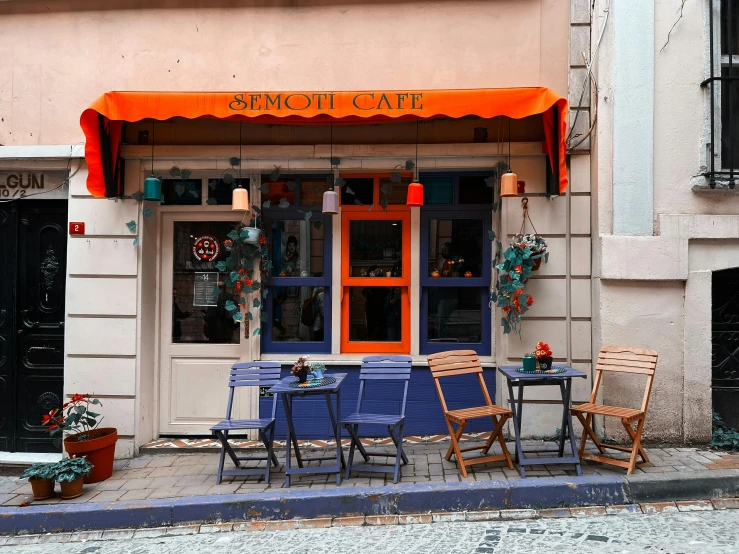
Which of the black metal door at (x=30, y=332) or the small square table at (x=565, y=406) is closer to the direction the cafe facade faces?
the small square table

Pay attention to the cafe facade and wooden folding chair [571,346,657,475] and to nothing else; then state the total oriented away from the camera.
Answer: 0

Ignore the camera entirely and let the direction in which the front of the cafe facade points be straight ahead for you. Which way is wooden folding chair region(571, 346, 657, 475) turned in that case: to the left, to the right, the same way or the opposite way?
to the right

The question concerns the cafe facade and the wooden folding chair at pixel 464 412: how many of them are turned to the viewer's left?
0

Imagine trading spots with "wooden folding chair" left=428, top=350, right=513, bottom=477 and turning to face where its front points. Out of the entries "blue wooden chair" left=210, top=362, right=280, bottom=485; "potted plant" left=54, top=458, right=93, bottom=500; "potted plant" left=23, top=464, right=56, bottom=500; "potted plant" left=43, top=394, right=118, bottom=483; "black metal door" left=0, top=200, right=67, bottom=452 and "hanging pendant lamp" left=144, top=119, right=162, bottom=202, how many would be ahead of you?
0

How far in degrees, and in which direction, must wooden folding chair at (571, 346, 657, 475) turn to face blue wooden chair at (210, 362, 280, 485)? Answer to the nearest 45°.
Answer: approximately 45° to its right

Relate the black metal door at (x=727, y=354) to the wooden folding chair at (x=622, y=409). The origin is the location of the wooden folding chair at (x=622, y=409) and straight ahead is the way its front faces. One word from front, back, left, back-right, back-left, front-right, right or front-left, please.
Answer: back

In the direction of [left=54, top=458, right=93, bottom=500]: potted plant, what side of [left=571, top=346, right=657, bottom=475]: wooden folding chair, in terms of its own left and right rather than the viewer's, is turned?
front

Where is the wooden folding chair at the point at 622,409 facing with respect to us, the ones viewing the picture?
facing the viewer and to the left of the viewer

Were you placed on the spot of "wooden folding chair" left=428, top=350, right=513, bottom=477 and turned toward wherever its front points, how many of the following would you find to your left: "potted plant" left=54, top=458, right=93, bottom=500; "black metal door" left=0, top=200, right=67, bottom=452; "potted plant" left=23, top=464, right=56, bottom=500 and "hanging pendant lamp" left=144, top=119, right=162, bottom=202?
0

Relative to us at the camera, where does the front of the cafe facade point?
facing the viewer

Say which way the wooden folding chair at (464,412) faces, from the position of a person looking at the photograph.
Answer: facing the viewer and to the right of the viewer

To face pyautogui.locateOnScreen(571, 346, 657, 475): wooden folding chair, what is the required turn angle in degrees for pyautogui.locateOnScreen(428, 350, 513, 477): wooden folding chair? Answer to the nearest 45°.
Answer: approximately 45° to its left
